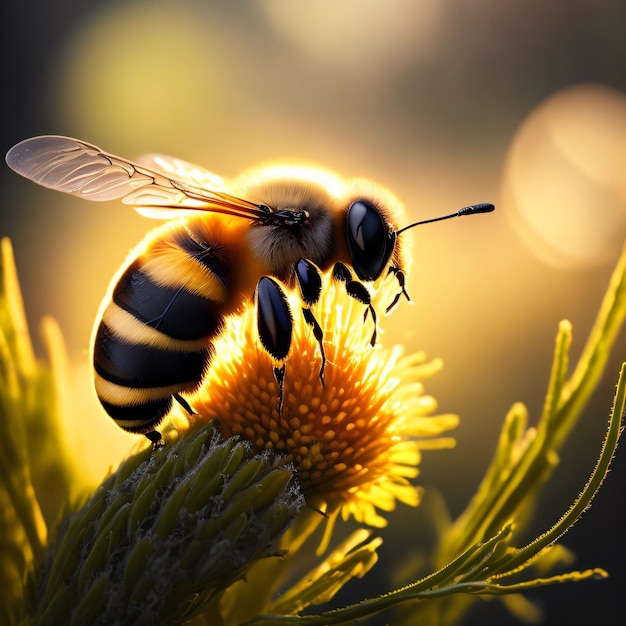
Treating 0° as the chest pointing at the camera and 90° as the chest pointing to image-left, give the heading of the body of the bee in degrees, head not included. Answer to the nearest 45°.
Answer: approximately 270°
